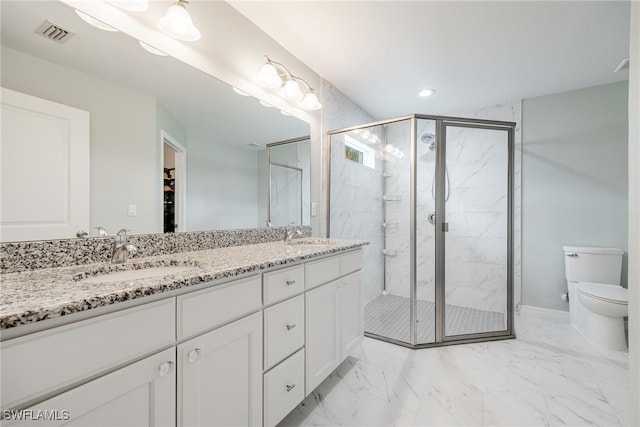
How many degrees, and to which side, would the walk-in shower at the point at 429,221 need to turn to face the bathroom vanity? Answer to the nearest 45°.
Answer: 0° — it already faces it

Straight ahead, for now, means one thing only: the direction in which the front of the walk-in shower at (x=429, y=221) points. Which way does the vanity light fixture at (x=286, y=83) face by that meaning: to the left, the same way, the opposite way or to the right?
to the left

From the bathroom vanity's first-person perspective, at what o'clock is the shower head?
The shower head is roughly at 10 o'clock from the bathroom vanity.

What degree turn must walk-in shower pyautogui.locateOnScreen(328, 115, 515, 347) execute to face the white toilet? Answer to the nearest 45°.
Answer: approximately 90° to its left

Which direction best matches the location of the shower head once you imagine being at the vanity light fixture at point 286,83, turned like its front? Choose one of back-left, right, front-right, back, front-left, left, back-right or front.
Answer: front-left

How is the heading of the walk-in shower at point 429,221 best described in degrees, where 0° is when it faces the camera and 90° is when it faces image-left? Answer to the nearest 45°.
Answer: approximately 0°

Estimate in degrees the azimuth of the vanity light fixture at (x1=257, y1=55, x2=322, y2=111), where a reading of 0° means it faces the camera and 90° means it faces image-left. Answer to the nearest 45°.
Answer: approximately 315°
